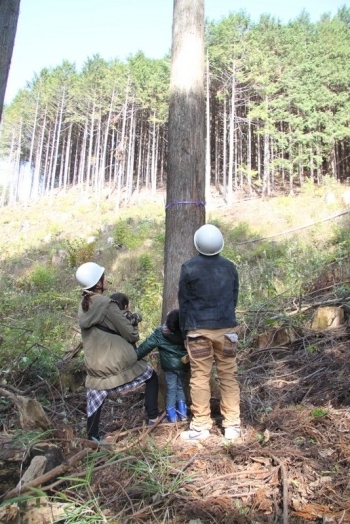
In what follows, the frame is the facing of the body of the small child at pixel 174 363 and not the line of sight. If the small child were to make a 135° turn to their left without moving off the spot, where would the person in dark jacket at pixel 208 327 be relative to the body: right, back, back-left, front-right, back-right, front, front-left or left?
left

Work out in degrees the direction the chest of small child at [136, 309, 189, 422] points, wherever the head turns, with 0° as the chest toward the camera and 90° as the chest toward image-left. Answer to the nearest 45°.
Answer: approximately 180°

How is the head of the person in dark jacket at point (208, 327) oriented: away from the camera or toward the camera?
away from the camera
